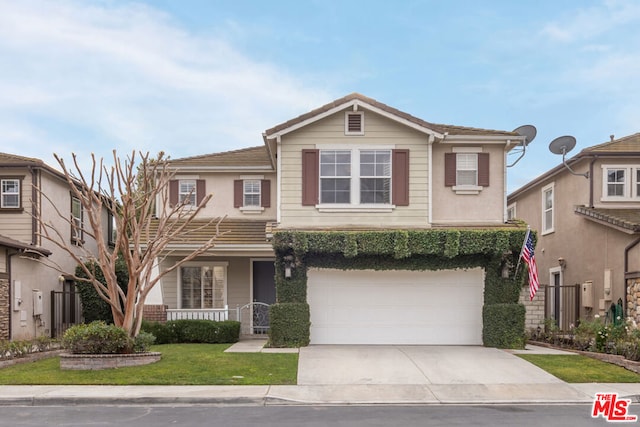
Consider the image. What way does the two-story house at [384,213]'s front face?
toward the camera

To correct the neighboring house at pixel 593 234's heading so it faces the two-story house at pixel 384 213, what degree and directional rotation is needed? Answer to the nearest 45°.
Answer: approximately 45° to its right

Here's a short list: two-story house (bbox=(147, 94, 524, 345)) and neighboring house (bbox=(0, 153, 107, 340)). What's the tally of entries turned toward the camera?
2

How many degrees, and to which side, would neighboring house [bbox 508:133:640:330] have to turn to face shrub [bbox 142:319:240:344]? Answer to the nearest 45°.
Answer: approximately 45° to its right

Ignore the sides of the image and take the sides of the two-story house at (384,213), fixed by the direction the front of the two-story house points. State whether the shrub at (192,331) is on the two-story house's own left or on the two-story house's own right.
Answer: on the two-story house's own right

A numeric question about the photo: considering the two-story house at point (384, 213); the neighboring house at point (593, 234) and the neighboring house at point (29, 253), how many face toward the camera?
3

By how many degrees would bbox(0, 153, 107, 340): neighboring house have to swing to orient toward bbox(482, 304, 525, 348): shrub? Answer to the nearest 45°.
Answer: approximately 45° to its left

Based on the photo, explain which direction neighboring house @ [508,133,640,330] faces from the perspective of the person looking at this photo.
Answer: facing the viewer
